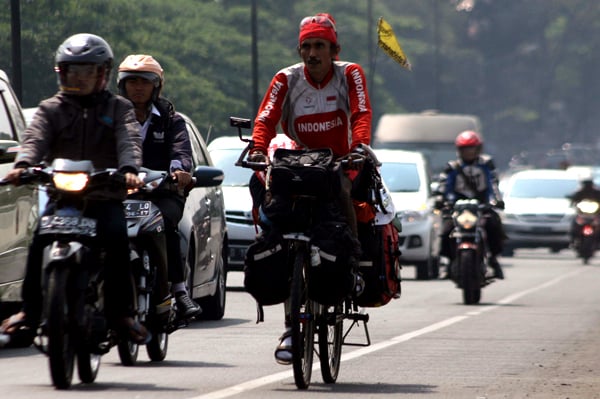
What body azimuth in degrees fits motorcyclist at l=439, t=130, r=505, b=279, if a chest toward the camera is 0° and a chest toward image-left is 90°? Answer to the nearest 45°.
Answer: approximately 0°

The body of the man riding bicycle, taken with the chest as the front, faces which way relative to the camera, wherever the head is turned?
toward the camera

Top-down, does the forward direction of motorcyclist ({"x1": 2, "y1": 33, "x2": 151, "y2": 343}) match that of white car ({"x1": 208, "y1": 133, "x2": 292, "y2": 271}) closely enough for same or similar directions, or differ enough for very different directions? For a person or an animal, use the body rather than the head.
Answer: same or similar directions

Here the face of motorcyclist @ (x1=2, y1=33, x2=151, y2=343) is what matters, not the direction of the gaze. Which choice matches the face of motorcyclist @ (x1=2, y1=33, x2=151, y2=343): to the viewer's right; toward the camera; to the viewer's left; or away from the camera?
toward the camera

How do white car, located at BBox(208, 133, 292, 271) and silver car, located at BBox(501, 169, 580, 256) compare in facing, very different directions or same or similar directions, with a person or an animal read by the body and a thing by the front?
same or similar directions

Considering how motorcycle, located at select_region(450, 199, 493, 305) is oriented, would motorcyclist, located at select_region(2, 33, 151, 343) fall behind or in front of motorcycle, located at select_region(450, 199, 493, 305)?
in front

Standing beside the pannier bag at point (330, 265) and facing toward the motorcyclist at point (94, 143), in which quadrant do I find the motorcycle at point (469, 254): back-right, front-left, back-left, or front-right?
back-right

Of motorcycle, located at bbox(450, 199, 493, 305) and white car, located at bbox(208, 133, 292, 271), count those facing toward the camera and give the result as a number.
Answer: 2

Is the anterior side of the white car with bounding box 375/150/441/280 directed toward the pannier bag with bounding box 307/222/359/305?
yes

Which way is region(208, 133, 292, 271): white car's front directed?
toward the camera

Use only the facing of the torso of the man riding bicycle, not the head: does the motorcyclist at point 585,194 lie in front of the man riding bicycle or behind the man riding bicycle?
behind

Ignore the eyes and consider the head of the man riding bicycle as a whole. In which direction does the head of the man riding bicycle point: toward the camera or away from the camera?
toward the camera

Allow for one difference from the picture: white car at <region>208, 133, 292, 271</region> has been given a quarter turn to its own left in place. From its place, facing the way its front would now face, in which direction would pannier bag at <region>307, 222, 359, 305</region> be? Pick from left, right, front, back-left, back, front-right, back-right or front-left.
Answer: right
